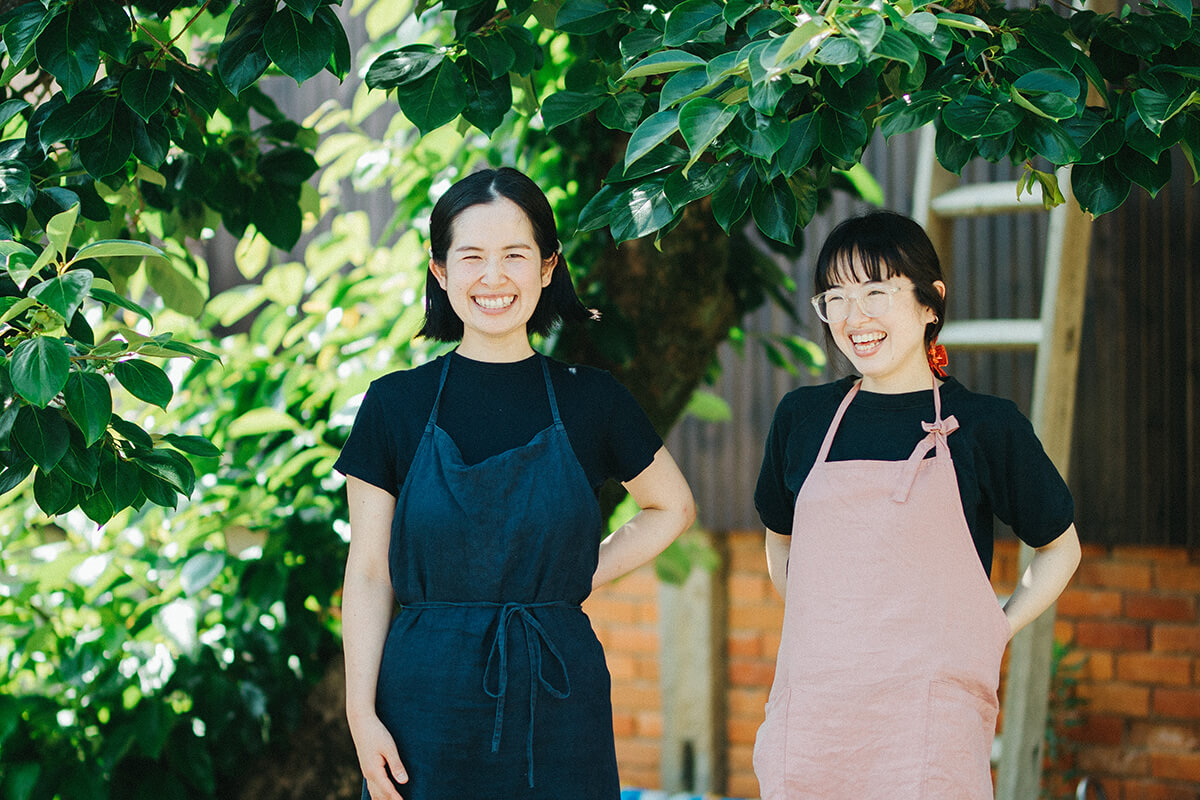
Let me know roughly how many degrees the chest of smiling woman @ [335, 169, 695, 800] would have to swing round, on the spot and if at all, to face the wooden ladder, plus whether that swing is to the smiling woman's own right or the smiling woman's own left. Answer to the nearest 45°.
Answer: approximately 135° to the smiling woman's own left

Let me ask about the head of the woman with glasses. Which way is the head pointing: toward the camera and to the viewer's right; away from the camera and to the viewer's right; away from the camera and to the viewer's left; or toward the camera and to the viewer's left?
toward the camera and to the viewer's left

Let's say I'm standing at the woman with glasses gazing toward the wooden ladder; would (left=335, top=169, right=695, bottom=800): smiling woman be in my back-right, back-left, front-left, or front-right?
back-left

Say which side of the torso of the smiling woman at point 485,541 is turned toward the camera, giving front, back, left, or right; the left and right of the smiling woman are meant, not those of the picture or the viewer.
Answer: front

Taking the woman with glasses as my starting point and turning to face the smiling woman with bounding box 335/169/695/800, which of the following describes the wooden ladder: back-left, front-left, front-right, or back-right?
back-right
